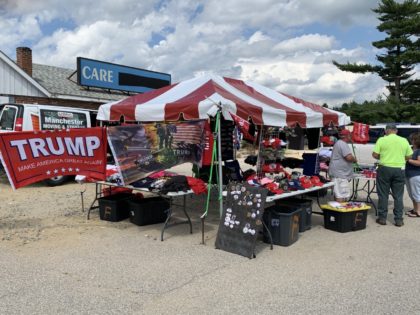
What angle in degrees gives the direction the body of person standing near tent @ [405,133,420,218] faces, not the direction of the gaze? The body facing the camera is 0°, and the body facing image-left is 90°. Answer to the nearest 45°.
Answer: approximately 90°

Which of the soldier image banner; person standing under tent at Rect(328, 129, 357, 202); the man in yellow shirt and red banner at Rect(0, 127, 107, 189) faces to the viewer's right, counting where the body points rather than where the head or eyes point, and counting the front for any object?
the person standing under tent

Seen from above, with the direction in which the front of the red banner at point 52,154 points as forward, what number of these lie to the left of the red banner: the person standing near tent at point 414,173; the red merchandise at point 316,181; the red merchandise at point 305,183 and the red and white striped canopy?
4

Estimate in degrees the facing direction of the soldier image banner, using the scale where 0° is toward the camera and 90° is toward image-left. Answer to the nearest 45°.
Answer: approximately 0°

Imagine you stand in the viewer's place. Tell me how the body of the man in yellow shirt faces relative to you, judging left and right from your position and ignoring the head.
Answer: facing away from the viewer

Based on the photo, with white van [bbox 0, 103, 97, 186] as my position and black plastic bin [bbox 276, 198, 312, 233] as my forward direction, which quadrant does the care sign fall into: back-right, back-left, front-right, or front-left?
back-left

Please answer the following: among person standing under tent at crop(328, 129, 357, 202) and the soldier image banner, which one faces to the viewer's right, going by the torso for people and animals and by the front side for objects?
the person standing under tent

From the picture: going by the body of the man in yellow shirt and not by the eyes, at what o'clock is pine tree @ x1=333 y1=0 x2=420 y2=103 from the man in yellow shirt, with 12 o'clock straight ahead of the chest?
The pine tree is roughly at 12 o'clock from the man in yellow shirt.

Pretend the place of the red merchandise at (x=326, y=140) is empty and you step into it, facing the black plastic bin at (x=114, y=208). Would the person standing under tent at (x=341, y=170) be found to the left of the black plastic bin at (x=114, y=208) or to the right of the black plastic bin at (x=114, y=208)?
left

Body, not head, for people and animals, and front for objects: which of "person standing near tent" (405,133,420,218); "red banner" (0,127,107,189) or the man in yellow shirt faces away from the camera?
the man in yellow shirt
